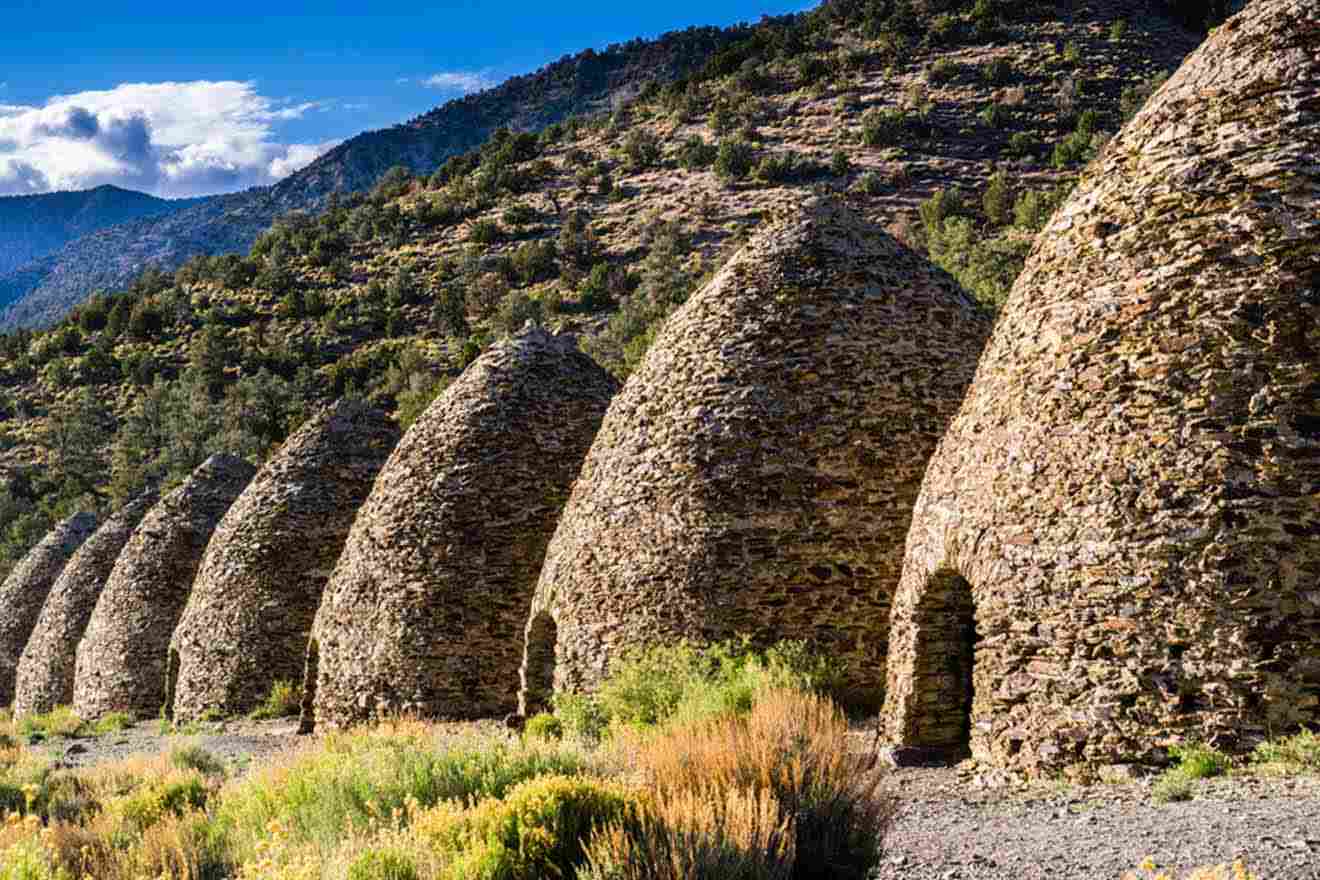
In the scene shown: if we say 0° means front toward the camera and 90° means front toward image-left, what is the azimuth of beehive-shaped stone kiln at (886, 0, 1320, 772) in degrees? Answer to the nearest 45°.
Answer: approximately 45°

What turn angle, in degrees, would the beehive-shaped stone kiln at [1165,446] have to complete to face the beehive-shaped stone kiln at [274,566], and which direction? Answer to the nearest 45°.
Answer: approximately 90° to its right

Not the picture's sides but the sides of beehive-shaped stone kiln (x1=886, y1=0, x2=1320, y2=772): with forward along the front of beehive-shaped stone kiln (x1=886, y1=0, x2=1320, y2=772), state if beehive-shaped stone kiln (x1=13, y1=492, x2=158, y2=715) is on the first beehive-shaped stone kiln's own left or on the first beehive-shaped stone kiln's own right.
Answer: on the first beehive-shaped stone kiln's own right

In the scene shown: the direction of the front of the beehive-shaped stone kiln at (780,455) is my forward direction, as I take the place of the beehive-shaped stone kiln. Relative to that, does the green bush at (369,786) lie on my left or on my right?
on my left

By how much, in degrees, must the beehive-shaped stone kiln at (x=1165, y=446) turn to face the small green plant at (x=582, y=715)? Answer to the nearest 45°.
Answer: approximately 90° to its right

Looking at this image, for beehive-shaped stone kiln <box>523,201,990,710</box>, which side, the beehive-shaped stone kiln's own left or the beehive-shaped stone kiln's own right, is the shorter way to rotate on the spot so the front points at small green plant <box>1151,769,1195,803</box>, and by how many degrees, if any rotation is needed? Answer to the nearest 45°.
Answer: approximately 90° to the beehive-shaped stone kiln's own left

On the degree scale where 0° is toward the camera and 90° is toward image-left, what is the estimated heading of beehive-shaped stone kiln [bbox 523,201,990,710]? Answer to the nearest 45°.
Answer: approximately 90°
